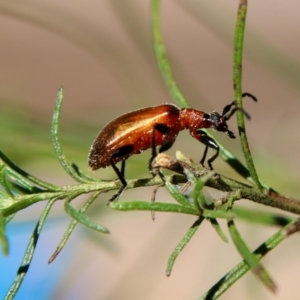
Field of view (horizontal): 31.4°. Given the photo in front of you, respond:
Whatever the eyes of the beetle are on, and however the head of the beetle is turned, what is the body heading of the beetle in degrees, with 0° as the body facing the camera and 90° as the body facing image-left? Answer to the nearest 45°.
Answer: approximately 270°
